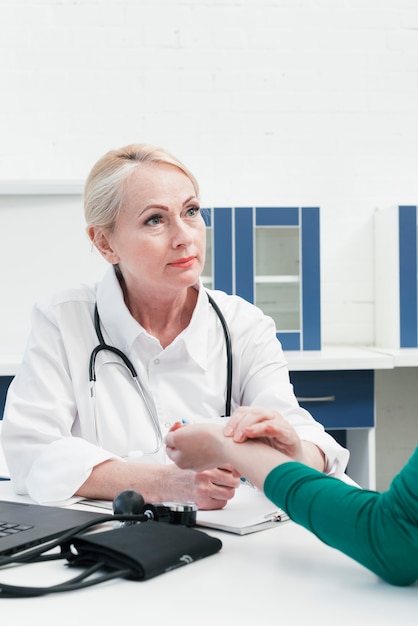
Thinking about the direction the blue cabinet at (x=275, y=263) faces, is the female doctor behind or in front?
in front

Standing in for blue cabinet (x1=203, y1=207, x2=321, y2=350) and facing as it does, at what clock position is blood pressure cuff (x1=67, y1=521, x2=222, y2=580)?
The blood pressure cuff is roughly at 12 o'clock from the blue cabinet.

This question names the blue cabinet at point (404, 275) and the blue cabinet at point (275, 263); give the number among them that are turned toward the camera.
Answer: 2

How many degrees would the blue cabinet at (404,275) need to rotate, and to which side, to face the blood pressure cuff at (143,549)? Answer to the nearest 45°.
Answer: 0° — it already faces it

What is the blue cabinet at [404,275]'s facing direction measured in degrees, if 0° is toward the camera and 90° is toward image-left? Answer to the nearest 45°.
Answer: approximately 0°

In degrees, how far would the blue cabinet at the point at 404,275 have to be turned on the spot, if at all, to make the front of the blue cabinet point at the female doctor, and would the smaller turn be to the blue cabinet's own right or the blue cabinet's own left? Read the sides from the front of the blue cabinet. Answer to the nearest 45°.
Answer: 0° — it already faces them
